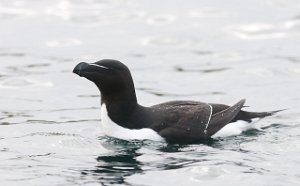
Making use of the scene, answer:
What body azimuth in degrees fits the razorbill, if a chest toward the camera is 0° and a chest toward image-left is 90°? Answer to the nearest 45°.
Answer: approximately 90°
